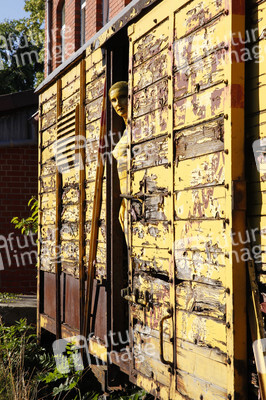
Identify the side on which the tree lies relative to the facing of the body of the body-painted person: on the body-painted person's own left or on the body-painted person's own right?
on the body-painted person's own right

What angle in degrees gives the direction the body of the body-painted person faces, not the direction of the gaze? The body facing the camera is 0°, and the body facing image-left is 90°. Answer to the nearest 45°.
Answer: approximately 45°
